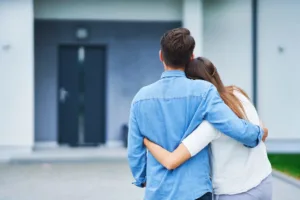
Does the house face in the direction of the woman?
yes

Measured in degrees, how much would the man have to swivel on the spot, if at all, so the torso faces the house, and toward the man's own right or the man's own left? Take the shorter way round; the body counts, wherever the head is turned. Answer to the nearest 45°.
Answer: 0° — they already face it

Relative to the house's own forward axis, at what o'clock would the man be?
The man is roughly at 12 o'clock from the house.

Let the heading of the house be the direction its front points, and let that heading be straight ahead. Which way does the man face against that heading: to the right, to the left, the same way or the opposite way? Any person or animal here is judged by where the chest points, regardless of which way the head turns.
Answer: the opposite way

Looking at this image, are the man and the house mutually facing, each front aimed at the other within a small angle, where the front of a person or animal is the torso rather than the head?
yes

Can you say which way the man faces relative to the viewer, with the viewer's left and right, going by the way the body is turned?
facing away from the viewer

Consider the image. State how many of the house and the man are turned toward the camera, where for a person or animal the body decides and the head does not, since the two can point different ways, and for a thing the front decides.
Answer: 1
